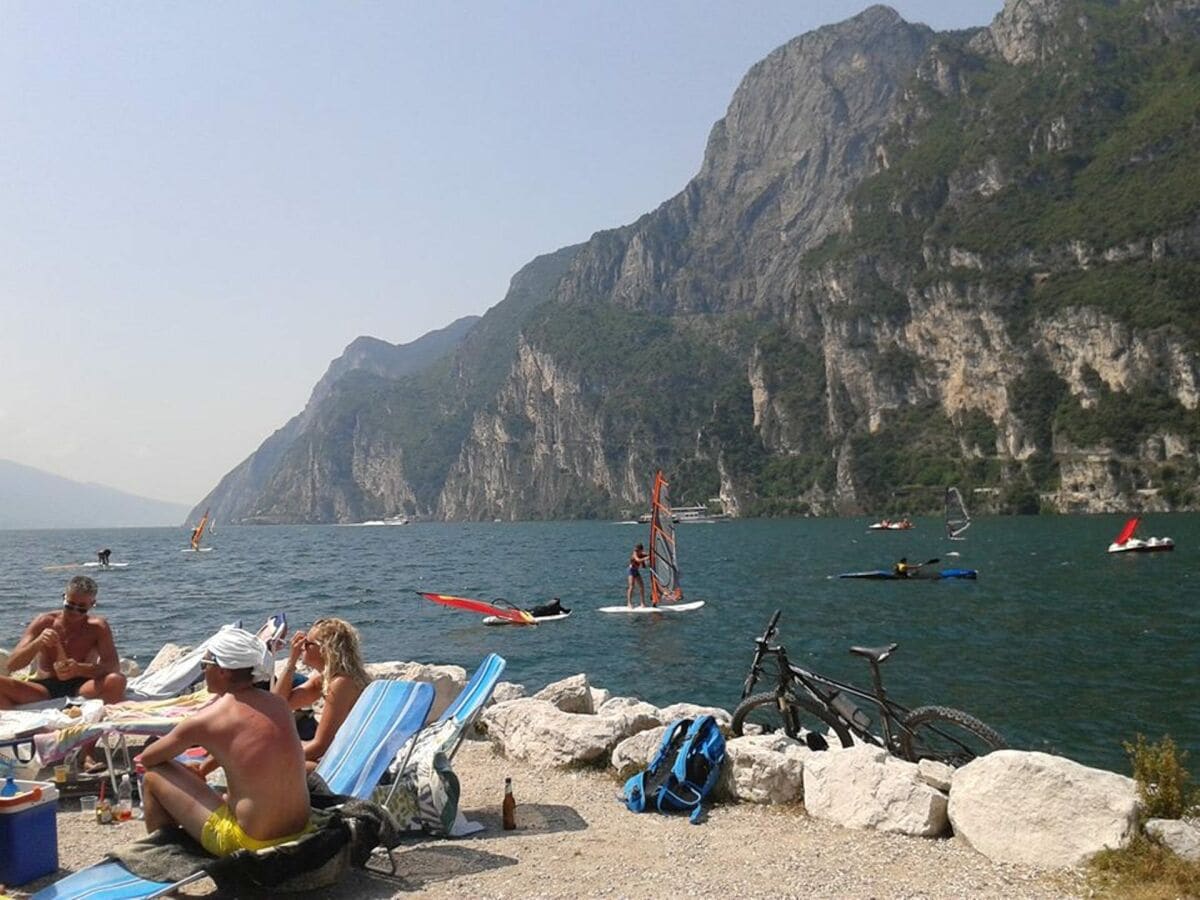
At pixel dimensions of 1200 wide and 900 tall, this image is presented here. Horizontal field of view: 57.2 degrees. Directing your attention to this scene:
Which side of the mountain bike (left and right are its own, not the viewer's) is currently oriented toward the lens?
left

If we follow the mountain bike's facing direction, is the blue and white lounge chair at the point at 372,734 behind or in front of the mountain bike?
in front

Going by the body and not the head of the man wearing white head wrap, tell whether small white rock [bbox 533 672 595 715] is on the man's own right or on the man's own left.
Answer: on the man's own right

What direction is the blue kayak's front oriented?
to the viewer's right

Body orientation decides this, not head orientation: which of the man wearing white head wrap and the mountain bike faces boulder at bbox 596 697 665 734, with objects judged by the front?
the mountain bike

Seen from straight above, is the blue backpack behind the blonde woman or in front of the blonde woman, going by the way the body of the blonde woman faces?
behind

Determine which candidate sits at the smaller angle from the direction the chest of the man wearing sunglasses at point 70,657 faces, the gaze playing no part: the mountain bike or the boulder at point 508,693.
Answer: the mountain bike

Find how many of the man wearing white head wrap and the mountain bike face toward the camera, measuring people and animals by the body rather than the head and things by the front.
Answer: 0

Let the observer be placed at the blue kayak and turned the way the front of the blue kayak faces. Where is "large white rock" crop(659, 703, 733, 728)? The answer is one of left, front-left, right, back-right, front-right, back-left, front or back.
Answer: right

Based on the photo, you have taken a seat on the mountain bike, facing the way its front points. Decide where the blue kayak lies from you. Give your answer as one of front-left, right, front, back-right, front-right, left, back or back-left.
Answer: right

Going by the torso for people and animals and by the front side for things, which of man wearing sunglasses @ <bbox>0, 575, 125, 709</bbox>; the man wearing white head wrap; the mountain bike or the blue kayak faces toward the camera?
the man wearing sunglasses

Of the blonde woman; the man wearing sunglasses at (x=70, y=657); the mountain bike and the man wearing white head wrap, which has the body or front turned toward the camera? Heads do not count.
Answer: the man wearing sunglasses

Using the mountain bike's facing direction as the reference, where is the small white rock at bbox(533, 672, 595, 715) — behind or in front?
in front
